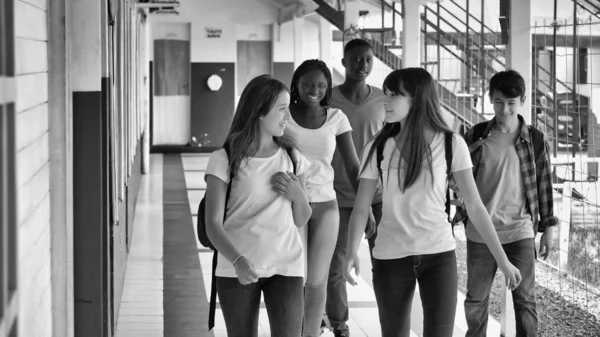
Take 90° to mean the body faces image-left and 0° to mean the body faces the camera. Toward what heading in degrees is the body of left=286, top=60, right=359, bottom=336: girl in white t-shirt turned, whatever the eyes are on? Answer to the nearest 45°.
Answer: approximately 0°

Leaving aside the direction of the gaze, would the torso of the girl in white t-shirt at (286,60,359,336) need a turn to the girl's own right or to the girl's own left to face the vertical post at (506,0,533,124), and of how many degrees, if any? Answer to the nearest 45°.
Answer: approximately 135° to the girl's own left

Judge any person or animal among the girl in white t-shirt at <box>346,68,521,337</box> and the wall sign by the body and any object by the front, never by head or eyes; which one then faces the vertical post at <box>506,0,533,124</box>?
the wall sign

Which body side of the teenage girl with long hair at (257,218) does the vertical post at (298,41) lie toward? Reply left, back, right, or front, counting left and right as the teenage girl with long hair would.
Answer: back

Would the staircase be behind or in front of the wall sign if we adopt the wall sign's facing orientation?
in front

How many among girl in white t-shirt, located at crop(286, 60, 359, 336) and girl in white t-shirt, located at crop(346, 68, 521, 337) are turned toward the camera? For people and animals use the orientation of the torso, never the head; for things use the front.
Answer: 2

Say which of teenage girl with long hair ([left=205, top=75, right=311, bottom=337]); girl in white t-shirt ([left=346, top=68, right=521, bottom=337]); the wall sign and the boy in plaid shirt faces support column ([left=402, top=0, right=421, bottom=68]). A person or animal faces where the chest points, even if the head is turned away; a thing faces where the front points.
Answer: the wall sign

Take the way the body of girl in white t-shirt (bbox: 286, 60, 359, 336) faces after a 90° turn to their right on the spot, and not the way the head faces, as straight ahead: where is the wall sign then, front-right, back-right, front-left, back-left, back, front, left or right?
right

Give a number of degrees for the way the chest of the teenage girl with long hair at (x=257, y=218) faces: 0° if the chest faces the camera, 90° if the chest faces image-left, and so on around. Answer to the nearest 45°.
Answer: approximately 0°
